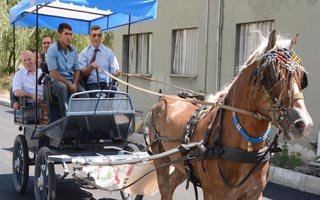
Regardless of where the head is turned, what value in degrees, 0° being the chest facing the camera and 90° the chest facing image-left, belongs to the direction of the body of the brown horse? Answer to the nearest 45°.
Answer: approximately 315°

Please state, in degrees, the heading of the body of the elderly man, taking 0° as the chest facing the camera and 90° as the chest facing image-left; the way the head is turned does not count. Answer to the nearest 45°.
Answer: approximately 315°

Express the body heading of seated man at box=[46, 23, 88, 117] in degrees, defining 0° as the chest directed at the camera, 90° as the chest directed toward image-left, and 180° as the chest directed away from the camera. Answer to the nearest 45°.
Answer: approximately 315°

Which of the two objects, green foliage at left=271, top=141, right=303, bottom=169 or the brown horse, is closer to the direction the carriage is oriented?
the brown horse

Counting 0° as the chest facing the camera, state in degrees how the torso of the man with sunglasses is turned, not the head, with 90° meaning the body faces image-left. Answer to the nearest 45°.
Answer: approximately 0°

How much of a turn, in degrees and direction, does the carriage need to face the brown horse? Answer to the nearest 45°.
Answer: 0° — it already faces it

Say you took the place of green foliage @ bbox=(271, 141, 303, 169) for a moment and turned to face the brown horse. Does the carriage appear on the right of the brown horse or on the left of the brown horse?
right

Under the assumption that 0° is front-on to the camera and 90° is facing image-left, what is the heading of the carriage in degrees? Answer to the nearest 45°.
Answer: approximately 315°
